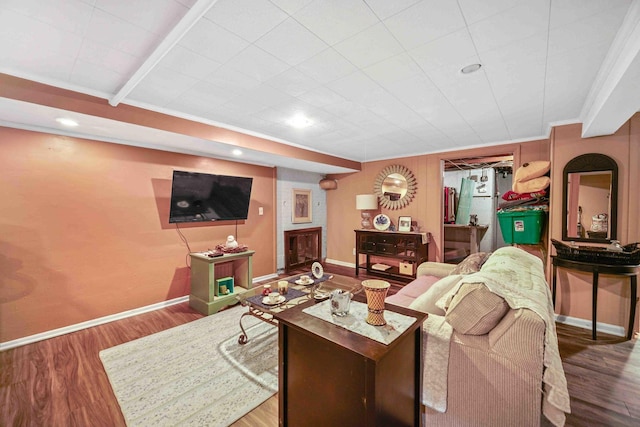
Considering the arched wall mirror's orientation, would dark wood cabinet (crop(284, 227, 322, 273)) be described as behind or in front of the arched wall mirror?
in front

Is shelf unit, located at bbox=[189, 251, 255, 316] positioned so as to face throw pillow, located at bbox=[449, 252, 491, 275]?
yes

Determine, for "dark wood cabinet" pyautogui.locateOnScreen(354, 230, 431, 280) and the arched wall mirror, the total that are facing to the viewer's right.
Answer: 0

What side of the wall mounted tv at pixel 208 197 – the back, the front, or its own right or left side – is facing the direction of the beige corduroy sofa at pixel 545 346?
front

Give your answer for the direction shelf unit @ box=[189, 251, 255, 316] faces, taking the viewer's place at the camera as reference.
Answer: facing the viewer and to the right of the viewer

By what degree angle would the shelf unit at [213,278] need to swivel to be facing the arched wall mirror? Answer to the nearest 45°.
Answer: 0° — it already faces it

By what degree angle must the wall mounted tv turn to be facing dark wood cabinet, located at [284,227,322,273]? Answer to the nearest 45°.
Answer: approximately 90° to its left

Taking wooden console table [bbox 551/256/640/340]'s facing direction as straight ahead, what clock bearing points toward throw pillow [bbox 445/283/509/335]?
The throw pillow is roughly at 11 o'clock from the wooden console table.

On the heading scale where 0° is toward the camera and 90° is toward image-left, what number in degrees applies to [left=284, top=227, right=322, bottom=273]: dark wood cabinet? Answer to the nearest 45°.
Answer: approximately 315°
